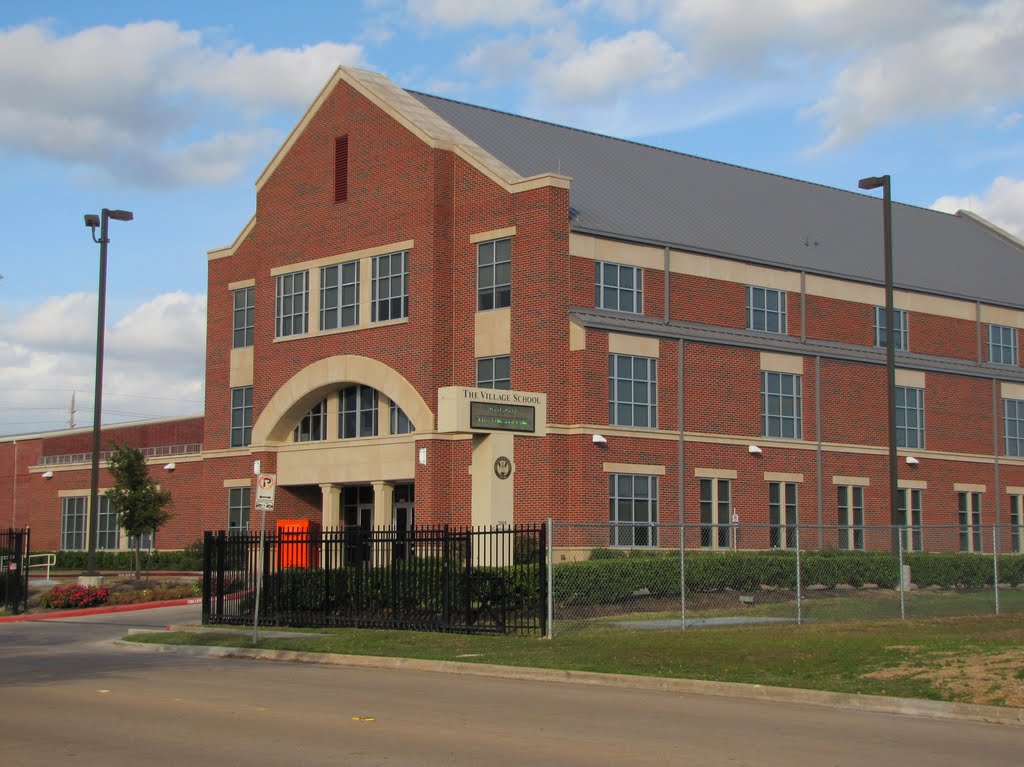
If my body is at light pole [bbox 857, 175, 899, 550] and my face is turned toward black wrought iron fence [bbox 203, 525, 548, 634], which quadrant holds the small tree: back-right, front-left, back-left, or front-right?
front-right

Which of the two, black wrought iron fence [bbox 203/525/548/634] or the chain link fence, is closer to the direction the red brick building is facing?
the black wrought iron fence

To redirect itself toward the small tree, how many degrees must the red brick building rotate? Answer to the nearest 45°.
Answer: approximately 45° to its right

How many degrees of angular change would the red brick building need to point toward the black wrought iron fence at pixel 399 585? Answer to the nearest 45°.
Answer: approximately 45° to its left

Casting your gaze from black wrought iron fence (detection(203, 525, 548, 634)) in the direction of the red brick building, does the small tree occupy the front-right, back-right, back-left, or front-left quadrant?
front-left

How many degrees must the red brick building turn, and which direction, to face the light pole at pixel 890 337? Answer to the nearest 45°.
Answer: approximately 90° to its left

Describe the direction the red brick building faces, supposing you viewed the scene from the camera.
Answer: facing the viewer and to the left of the viewer
